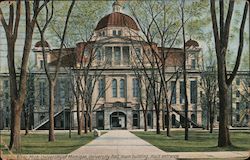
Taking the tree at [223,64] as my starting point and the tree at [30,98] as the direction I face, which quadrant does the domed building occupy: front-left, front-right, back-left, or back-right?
front-right

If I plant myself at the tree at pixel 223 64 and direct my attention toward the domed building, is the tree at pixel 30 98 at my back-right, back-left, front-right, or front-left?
front-left

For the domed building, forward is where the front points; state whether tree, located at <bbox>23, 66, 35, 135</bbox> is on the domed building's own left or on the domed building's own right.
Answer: on the domed building's own right

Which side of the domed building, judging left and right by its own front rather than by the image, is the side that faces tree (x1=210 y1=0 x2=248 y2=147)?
front

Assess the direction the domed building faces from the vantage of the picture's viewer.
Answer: facing the viewer
